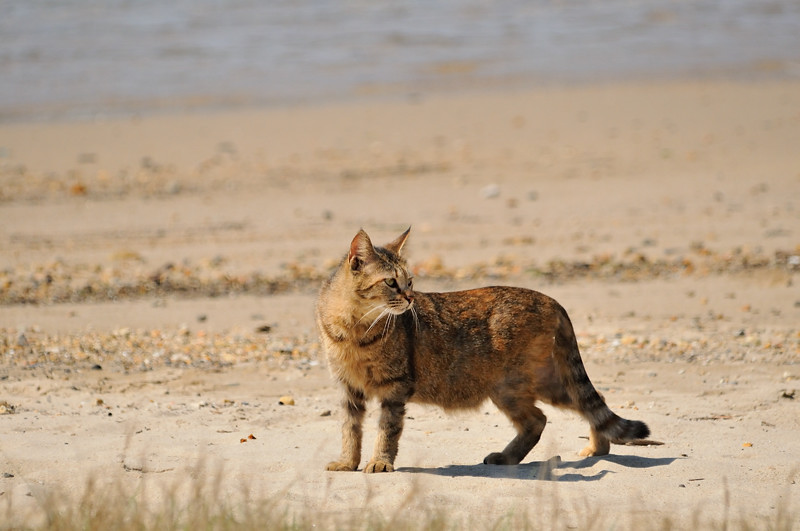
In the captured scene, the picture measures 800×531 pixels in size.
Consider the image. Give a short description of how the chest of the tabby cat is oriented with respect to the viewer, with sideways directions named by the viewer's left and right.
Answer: facing to the left of the viewer

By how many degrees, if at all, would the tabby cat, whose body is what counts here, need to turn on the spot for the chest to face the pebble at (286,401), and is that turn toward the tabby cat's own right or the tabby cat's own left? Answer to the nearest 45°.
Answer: approximately 45° to the tabby cat's own right
